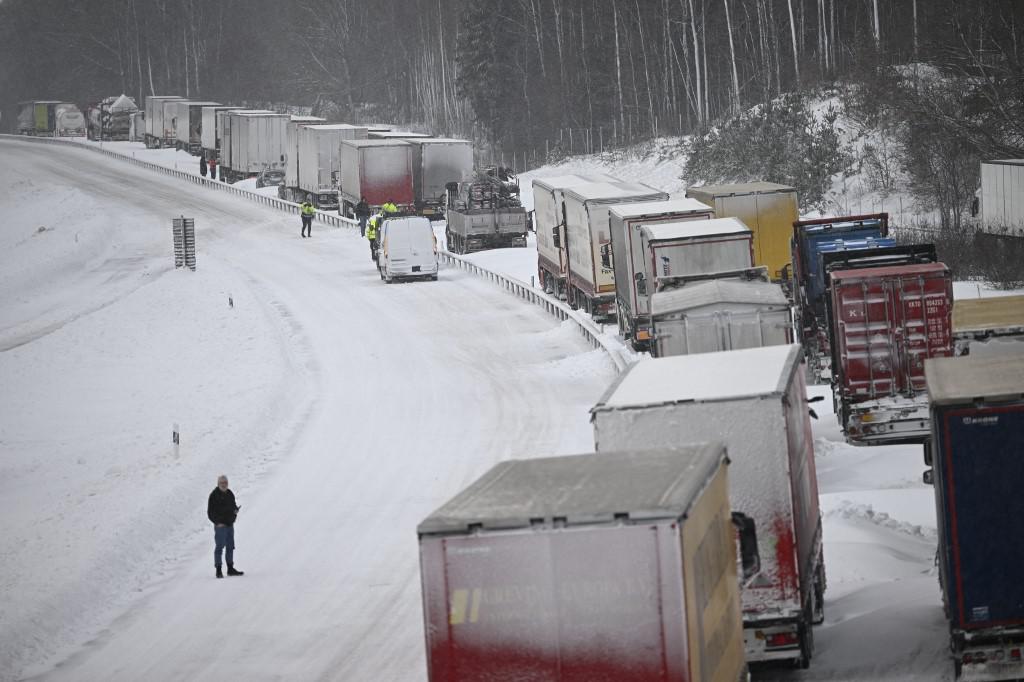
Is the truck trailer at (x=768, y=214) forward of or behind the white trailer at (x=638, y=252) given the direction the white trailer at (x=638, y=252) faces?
forward

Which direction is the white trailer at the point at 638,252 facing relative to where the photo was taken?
away from the camera

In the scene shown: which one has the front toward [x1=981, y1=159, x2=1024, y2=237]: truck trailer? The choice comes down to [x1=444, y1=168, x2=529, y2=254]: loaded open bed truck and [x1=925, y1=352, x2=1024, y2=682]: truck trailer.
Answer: [x1=925, y1=352, x2=1024, y2=682]: truck trailer

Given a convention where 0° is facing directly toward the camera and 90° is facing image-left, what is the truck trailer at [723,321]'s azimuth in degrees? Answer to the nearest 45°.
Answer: approximately 180°

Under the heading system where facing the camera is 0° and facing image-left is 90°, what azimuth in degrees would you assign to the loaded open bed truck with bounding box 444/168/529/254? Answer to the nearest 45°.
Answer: approximately 180°

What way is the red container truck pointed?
away from the camera

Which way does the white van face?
away from the camera

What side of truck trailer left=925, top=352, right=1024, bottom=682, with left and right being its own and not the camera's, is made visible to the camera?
back

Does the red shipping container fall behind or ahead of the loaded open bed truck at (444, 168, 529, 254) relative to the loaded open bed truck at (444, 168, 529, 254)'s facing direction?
behind

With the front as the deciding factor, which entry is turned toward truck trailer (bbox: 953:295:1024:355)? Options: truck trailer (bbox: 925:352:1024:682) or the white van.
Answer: truck trailer (bbox: 925:352:1024:682)

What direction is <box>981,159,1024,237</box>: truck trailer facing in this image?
away from the camera

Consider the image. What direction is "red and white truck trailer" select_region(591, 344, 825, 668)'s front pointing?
away from the camera
